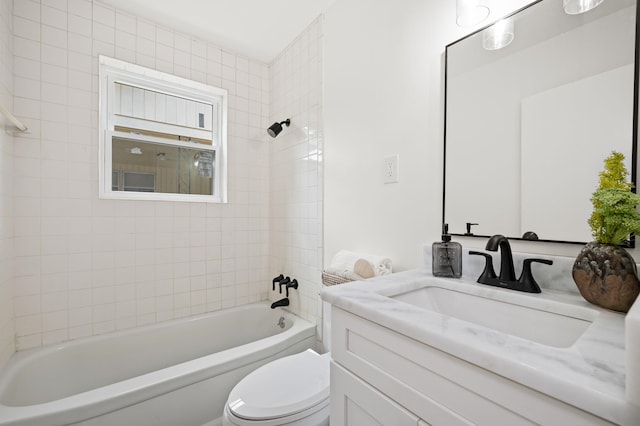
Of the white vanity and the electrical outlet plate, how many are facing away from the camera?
0

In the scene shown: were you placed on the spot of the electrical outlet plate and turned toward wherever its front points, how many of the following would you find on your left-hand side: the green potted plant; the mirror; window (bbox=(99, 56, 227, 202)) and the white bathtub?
2

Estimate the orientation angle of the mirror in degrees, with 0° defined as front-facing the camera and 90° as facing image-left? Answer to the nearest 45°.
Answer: approximately 45°

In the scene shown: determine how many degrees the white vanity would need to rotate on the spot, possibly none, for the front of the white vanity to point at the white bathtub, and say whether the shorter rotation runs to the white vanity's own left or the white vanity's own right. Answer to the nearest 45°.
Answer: approximately 45° to the white vanity's own right

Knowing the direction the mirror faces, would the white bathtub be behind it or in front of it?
in front

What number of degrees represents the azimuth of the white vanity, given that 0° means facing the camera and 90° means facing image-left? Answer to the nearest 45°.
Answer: approximately 45°

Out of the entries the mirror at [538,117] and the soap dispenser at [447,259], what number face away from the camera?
0

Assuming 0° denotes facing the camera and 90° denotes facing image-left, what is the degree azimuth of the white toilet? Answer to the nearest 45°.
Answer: approximately 45°

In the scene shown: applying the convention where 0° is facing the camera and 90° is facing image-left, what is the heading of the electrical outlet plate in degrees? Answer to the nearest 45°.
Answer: approximately 45°
